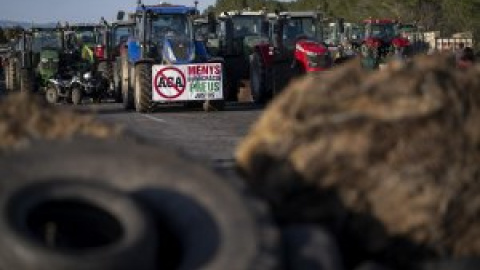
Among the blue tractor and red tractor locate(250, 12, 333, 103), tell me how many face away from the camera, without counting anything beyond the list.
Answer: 0

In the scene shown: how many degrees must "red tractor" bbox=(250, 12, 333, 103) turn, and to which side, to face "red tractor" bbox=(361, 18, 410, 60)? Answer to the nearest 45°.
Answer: approximately 135° to its left

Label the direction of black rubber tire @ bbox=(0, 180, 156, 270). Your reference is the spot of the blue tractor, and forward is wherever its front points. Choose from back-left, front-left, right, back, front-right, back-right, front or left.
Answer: front

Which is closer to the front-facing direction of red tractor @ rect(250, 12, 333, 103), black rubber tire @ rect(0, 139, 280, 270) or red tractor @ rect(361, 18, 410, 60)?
the black rubber tire

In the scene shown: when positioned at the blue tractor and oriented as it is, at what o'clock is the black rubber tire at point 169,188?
The black rubber tire is roughly at 12 o'clock from the blue tractor.

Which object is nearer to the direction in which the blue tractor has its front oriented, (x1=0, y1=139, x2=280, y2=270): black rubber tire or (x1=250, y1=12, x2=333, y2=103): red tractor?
the black rubber tire

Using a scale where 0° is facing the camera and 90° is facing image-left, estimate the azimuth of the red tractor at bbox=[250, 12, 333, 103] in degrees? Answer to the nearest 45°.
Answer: approximately 315°

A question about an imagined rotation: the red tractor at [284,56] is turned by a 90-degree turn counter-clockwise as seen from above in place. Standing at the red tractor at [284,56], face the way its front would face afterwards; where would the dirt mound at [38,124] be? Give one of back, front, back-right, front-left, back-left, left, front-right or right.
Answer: back-right

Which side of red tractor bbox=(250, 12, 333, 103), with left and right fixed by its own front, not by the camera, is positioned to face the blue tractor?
right

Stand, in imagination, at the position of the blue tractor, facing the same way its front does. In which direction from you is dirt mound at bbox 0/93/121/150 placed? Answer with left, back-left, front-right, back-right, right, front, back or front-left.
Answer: front

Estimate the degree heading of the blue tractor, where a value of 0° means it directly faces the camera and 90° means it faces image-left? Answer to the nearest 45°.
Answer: approximately 0°

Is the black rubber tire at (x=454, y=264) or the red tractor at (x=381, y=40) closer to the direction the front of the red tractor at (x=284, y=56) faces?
the black rubber tire

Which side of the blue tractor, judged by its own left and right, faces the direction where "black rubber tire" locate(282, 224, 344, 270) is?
front
